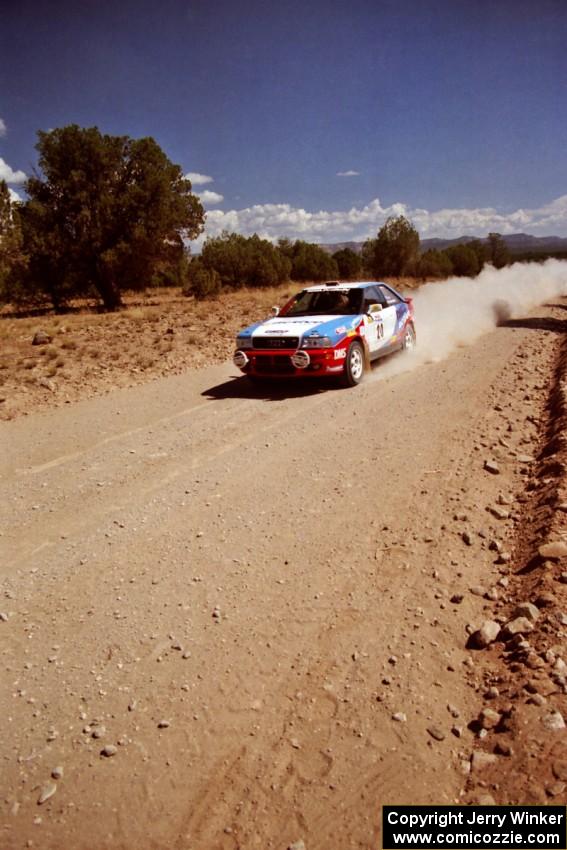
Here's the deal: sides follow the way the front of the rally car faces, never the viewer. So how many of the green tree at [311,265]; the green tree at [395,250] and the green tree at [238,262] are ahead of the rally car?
0

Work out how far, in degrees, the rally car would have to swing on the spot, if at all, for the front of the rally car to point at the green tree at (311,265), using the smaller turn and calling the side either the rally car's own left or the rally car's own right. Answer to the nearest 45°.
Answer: approximately 135° to the rally car's own right

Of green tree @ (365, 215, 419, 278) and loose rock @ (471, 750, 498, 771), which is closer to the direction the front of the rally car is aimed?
the loose rock

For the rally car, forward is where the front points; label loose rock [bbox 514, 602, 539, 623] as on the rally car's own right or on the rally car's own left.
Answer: on the rally car's own left

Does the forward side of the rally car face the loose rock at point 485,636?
no

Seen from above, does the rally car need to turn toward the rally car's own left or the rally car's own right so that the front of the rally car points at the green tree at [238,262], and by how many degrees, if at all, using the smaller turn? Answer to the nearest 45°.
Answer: approximately 135° to the rally car's own right

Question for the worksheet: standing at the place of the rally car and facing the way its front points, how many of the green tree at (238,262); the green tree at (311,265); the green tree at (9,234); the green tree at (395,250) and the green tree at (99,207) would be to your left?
0

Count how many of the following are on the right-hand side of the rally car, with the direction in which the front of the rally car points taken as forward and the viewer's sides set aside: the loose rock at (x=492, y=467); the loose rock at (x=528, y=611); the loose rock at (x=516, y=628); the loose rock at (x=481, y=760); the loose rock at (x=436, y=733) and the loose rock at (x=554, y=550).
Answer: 0

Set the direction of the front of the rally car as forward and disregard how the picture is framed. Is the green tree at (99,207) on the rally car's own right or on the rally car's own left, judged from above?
on the rally car's own right

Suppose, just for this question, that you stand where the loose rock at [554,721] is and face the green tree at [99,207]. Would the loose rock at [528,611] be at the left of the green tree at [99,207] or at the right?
right

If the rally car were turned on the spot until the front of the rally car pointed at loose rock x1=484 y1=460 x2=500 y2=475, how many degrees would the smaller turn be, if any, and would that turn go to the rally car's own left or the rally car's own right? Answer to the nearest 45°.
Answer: approximately 45° to the rally car's own left

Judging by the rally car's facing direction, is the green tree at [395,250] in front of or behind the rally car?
behind

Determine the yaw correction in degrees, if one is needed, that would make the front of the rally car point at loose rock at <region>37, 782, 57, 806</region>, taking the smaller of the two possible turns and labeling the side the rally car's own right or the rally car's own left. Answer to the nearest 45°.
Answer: approximately 45° to the rally car's own left

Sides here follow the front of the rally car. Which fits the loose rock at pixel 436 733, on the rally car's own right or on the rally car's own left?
on the rally car's own left

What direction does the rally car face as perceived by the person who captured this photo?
facing the viewer and to the left of the viewer

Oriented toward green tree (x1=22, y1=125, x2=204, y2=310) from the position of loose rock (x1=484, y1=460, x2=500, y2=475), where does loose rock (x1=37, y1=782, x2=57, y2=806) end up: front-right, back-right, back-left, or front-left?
back-left

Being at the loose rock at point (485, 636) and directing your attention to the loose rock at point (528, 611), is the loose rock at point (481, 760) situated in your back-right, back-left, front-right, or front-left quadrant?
back-right

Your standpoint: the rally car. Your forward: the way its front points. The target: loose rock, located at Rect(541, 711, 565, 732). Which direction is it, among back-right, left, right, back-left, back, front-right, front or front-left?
front-left
